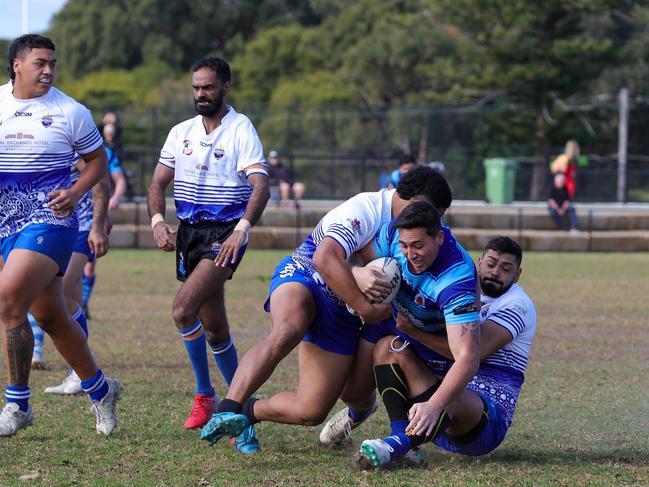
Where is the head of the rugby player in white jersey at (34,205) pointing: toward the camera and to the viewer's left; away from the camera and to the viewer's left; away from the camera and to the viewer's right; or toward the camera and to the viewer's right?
toward the camera and to the viewer's right
